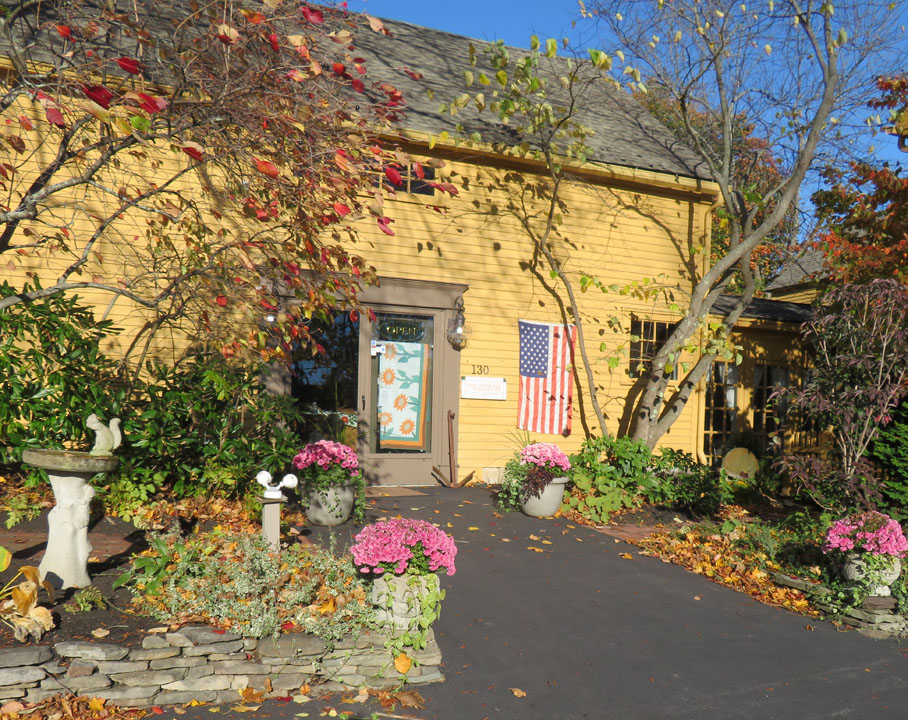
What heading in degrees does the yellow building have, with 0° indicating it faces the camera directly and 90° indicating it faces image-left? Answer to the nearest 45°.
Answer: approximately 315°

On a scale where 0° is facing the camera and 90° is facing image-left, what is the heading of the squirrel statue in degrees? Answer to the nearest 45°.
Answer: approximately 90°

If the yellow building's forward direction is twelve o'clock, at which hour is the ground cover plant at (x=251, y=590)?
The ground cover plant is roughly at 2 o'clock from the yellow building.

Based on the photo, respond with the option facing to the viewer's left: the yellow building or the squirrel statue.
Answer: the squirrel statue

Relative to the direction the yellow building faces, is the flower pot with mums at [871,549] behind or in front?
in front

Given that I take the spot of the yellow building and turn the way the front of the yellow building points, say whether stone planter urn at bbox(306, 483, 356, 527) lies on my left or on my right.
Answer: on my right

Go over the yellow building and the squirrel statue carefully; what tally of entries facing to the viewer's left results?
1
